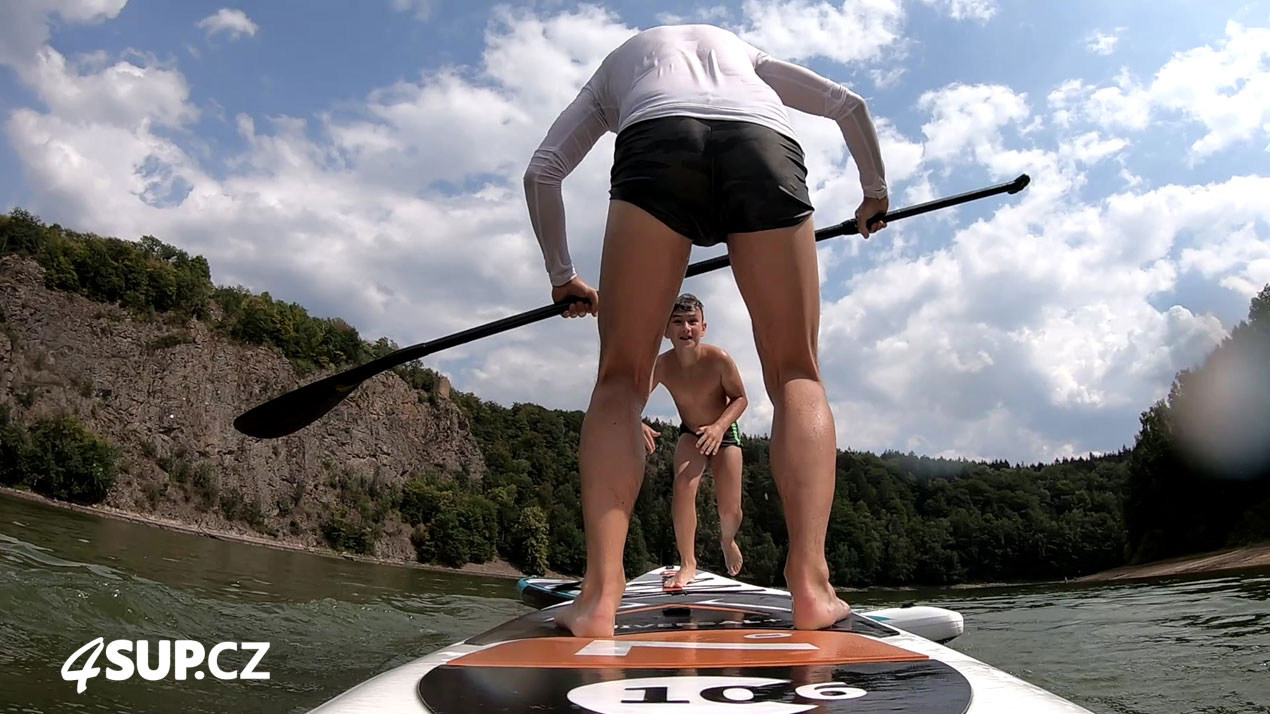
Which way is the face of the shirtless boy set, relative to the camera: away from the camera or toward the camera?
toward the camera

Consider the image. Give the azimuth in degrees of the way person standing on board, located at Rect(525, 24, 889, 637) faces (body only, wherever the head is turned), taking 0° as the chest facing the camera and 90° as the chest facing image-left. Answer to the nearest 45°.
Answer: approximately 180°

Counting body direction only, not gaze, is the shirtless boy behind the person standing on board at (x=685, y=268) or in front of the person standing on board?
in front

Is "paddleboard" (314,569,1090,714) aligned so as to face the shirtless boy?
yes

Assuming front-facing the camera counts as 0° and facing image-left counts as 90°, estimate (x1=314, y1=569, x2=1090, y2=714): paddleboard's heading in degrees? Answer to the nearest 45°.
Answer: approximately 180°
